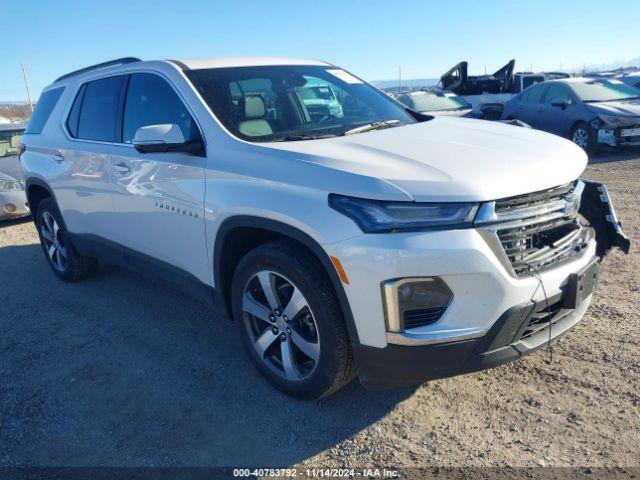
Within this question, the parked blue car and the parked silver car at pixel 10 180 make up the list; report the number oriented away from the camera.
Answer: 0

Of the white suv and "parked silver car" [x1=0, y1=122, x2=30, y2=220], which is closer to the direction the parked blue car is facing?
the white suv

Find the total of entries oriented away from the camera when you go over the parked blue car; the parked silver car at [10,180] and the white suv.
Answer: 0

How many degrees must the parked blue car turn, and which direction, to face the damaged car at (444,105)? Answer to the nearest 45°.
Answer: approximately 180°

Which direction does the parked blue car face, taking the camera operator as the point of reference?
facing the viewer and to the right of the viewer

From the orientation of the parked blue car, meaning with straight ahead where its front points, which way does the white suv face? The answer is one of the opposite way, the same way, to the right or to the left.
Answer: the same way

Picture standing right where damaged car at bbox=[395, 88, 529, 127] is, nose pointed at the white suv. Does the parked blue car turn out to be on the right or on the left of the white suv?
left

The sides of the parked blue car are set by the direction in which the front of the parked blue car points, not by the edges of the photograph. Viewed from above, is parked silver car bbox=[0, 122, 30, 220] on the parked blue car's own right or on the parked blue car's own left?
on the parked blue car's own right

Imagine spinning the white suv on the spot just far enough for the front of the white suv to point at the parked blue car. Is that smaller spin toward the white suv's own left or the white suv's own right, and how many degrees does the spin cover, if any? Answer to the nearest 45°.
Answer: approximately 90° to the white suv's own left

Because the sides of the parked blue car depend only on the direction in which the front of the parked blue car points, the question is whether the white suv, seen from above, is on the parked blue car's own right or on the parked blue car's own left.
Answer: on the parked blue car's own right

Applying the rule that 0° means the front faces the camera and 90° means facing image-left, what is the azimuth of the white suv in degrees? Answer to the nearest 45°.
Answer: approximately 315°

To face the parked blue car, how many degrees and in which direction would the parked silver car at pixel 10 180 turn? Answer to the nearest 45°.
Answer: approximately 45° to its left

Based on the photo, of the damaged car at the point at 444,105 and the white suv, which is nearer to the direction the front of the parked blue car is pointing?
the white suv

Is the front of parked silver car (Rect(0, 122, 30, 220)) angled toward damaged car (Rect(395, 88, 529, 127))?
no

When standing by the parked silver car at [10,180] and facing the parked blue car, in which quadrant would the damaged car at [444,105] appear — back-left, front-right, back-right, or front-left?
front-left

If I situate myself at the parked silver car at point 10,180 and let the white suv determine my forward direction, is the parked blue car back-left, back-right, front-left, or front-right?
front-left

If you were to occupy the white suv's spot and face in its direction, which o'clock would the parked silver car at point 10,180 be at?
The parked silver car is roughly at 6 o'clock from the white suv.
